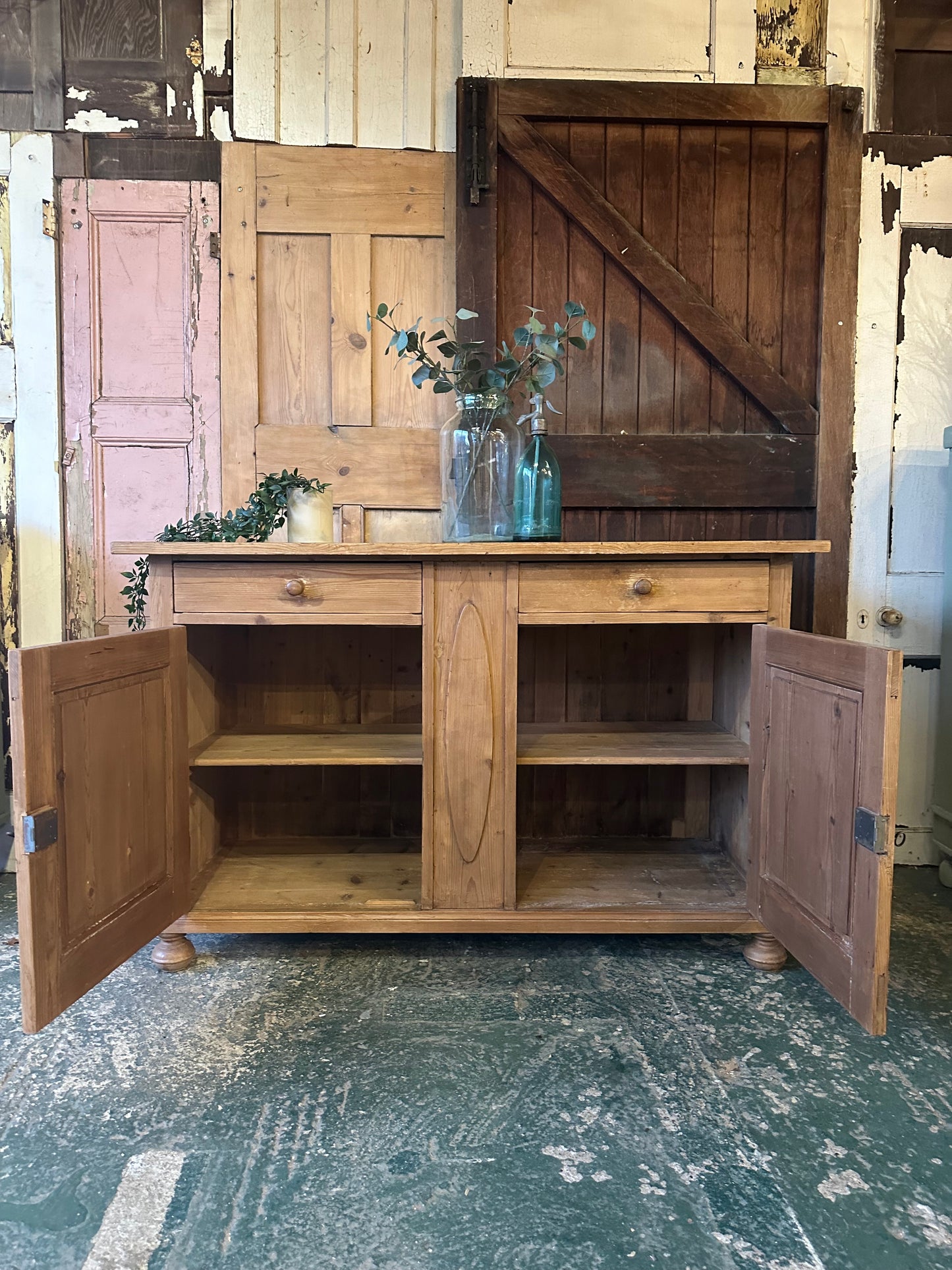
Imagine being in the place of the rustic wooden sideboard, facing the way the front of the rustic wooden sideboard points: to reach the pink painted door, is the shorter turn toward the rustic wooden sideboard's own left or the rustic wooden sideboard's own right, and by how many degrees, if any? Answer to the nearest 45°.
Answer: approximately 135° to the rustic wooden sideboard's own right

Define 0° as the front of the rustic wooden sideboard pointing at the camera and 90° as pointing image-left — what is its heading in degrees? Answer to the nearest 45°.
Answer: approximately 0°
